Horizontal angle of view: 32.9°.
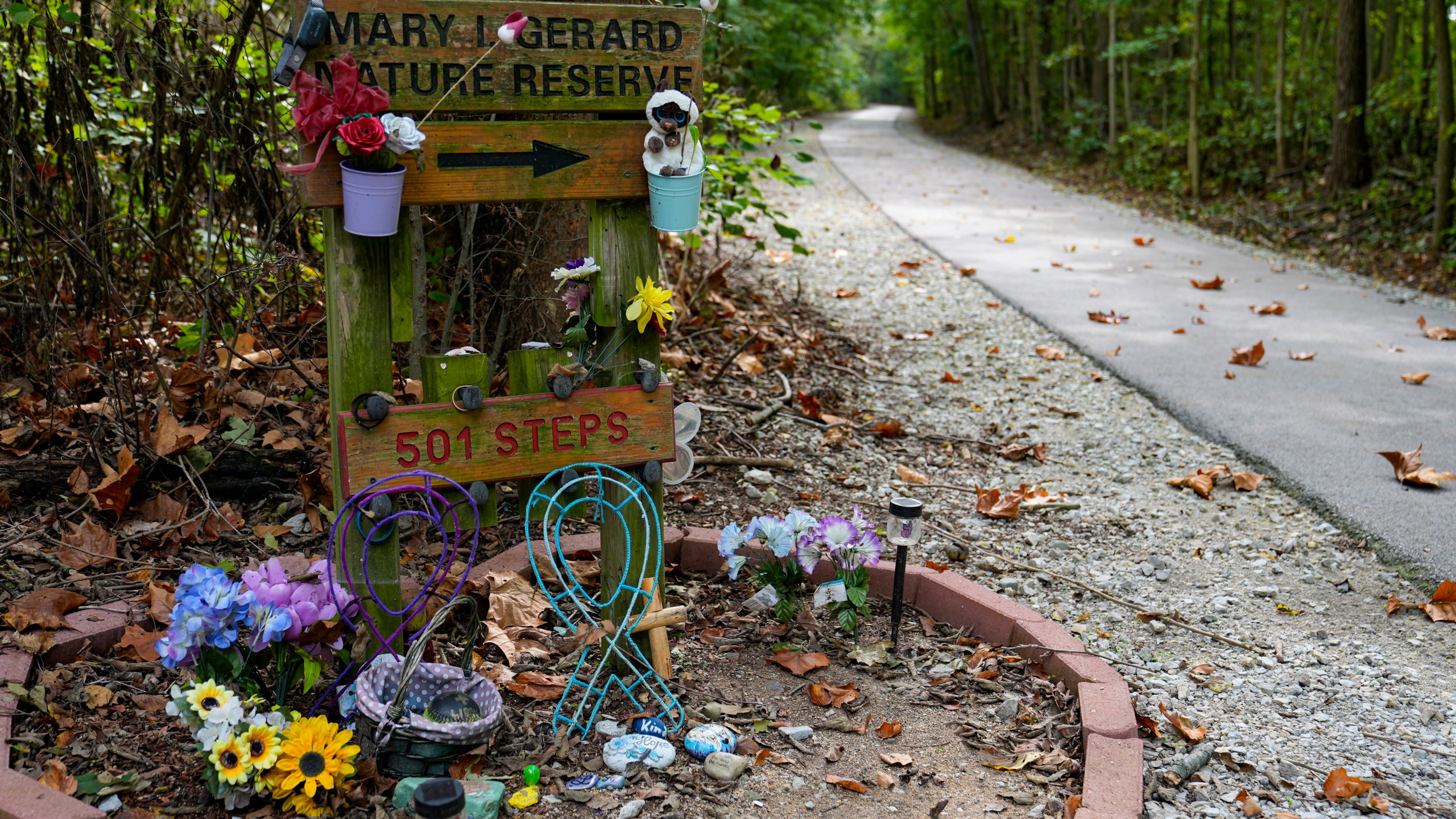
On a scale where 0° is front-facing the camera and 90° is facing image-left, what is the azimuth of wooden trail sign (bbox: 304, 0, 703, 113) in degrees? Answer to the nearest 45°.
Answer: approximately 0°

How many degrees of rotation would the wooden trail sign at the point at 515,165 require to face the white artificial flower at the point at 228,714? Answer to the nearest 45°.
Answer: approximately 45° to its right

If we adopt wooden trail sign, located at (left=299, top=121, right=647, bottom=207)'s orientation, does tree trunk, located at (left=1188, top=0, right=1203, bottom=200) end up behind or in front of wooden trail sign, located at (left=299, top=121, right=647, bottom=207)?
behind

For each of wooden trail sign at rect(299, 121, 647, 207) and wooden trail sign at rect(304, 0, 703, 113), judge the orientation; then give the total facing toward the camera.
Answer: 2

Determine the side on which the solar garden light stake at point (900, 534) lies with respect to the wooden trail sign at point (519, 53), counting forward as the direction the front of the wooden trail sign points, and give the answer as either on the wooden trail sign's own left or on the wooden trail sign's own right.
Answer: on the wooden trail sign's own left

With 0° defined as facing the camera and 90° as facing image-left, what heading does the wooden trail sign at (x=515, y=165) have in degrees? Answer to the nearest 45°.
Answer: approximately 0°
